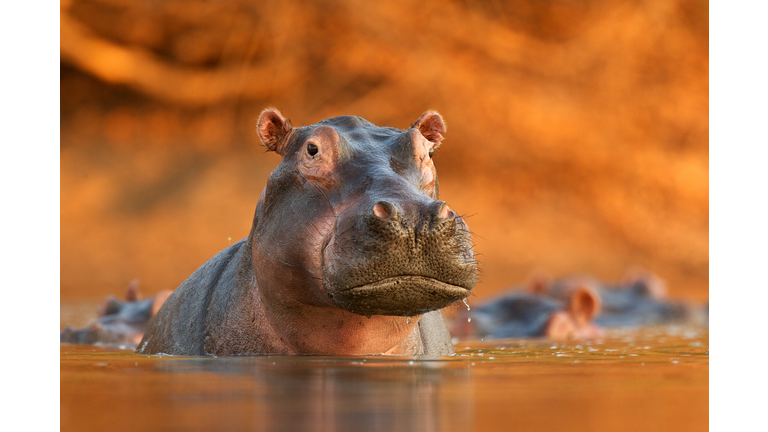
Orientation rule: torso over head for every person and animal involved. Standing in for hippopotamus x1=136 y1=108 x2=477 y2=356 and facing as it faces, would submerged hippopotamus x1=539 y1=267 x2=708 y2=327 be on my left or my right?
on my left

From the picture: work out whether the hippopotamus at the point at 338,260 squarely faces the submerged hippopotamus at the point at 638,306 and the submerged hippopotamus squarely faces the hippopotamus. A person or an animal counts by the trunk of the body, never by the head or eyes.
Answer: no

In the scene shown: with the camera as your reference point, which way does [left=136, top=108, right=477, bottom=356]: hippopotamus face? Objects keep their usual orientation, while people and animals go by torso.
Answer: facing the viewer and to the right of the viewer

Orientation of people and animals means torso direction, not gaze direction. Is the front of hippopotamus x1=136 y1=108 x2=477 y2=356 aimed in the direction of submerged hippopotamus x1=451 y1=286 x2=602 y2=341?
no

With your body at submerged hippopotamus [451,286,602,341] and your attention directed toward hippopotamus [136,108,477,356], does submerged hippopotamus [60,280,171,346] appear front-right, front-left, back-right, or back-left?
front-right
